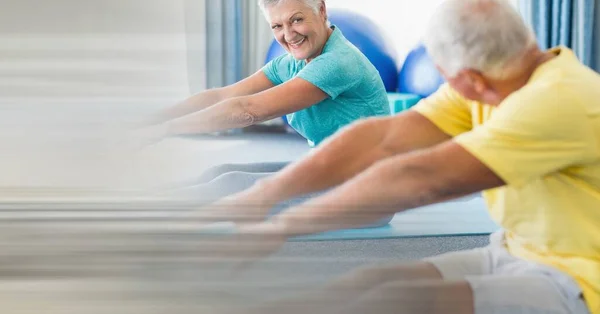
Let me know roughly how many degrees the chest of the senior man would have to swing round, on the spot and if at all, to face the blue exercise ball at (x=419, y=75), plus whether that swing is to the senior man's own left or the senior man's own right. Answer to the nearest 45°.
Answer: approximately 90° to the senior man's own right

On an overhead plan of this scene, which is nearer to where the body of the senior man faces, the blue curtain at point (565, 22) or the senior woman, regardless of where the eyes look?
the senior woman

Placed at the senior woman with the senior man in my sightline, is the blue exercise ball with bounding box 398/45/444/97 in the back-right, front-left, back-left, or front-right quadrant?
back-left

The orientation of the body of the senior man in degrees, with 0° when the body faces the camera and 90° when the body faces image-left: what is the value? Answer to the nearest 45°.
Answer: approximately 90°

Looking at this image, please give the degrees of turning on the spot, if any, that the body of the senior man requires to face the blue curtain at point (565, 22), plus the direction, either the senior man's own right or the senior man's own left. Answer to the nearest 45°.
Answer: approximately 90° to the senior man's own right

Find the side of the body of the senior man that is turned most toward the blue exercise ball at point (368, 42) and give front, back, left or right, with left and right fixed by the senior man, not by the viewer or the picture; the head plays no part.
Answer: right

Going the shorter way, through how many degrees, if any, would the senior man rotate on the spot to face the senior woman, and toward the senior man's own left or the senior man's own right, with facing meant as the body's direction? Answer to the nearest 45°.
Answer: approximately 90° to the senior man's own right
